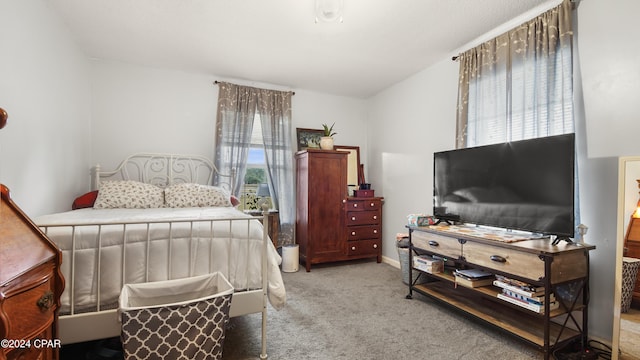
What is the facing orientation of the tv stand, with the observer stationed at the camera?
facing the viewer and to the left of the viewer

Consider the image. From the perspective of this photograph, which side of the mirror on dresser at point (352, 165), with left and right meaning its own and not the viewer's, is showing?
front

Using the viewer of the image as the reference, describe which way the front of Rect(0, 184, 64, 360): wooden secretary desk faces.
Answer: facing the viewer and to the right of the viewer

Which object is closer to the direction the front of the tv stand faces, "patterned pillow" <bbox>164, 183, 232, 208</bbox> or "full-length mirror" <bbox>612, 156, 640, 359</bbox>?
the patterned pillow

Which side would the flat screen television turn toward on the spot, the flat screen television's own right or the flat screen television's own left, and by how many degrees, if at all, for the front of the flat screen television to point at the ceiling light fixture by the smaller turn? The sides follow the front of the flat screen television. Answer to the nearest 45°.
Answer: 0° — it already faces it

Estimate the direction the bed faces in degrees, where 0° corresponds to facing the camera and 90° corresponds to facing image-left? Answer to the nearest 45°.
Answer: approximately 0°

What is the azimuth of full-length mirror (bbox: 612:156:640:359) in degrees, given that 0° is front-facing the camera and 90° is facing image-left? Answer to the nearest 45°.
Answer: approximately 45°

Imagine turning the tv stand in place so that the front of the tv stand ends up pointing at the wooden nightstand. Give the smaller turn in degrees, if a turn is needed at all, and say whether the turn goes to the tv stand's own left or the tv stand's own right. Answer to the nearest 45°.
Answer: approximately 45° to the tv stand's own right

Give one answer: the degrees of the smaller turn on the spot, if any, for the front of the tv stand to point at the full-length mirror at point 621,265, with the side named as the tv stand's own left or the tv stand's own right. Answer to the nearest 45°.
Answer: approximately 135° to the tv stand's own left

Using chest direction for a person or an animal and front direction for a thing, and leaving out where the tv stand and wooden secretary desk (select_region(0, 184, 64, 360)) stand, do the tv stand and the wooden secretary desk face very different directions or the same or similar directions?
very different directions

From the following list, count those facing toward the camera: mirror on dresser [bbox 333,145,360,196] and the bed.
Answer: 2

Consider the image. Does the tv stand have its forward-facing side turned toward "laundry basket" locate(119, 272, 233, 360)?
yes

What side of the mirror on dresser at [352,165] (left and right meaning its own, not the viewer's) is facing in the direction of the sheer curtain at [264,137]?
right

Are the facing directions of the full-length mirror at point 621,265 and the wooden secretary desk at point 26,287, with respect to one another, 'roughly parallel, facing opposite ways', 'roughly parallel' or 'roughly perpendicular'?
roughly parallel, facing opposite ways

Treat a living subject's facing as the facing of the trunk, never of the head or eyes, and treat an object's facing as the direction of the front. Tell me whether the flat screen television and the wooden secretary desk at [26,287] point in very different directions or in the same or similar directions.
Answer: very different directions
